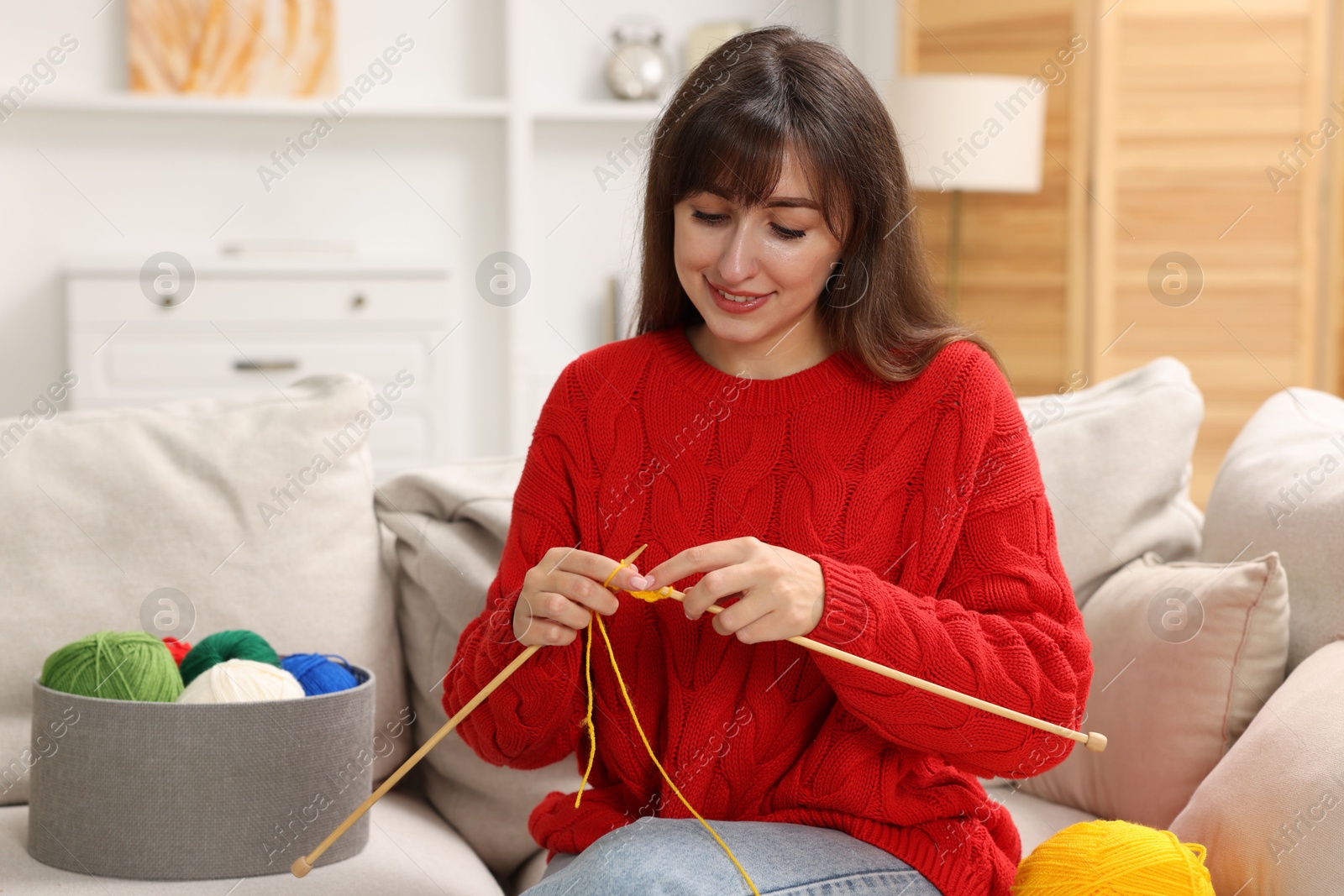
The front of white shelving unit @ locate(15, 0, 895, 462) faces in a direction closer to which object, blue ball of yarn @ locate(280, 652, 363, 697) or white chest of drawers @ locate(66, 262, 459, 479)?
the blue ball of yarn

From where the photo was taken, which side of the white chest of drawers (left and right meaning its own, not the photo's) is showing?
front

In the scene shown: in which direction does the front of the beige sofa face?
toward the camera

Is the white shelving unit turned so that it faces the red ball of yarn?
yes

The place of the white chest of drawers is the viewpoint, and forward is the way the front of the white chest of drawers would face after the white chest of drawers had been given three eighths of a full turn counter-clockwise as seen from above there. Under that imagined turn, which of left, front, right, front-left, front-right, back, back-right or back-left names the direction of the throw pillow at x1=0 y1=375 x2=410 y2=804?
back-right

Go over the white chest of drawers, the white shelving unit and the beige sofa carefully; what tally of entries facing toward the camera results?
3

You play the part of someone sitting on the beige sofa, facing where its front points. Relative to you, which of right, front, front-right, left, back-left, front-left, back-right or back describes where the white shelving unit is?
back

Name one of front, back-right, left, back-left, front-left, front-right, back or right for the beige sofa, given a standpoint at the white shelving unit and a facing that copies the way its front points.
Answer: front

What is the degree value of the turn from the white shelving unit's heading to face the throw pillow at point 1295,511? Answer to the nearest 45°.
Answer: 0° — it already faces it

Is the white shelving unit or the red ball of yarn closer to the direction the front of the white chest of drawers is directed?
the red ball of yarn

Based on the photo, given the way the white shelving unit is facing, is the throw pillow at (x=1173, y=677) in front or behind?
in front

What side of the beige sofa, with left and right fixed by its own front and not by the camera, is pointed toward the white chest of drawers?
back

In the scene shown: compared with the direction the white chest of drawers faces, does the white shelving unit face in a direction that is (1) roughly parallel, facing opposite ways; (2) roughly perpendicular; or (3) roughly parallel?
roughly parallel

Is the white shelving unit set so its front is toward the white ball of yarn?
yes

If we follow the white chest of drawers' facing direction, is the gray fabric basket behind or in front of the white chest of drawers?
in front
